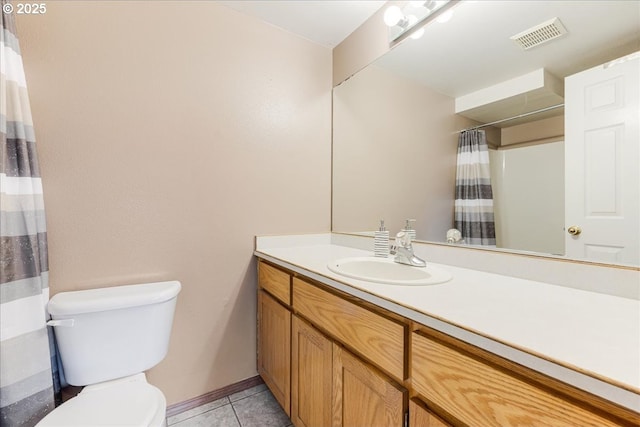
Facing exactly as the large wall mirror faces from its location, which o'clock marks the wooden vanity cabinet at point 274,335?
The wooden vanity cabinet is roughly at 1 o'clock from the large wall mirror.

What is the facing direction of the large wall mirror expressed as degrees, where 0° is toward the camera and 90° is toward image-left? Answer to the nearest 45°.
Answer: approximately 45°

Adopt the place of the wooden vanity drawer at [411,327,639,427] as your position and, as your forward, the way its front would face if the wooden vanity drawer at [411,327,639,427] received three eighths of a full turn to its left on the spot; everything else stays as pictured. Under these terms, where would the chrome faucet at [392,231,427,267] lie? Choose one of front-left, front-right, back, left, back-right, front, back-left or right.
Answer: back-left

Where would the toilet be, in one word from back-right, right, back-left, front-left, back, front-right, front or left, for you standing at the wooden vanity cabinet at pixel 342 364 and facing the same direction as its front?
front-right

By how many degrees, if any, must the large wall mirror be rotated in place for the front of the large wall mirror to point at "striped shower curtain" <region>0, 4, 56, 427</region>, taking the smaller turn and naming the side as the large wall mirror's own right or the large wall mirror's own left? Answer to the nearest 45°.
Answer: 0° — it already faces it

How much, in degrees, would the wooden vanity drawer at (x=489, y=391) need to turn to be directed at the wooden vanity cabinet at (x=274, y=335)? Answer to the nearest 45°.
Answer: approximately 45° to its right
